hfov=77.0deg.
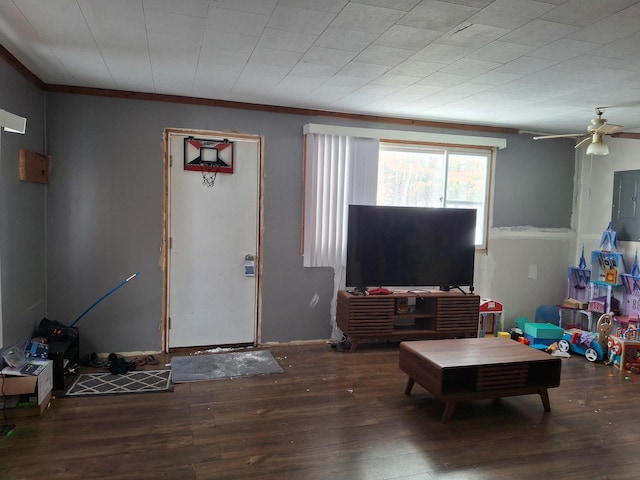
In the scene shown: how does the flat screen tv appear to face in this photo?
toward the camera

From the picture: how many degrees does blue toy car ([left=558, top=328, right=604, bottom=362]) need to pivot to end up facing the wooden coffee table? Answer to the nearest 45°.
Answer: approximately 45° to its right

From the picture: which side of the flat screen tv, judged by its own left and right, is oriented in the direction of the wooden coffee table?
front

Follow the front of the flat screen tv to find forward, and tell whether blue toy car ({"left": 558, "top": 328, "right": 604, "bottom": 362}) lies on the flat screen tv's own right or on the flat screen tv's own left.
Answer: on the flat screen tv's own left

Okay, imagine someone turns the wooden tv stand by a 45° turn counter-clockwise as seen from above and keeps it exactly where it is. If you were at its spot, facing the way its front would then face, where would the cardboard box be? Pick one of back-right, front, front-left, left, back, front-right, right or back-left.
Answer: right

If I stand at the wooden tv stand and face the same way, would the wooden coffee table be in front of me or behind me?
in front

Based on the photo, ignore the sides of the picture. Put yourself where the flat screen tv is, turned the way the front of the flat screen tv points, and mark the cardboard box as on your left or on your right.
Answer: on your right

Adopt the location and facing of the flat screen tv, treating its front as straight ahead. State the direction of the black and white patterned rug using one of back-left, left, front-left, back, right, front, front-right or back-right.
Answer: front-right

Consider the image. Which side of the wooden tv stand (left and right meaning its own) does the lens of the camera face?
front
